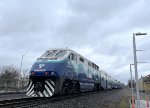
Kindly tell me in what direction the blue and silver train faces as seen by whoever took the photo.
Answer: facing the viewer and to the left of the viewer
